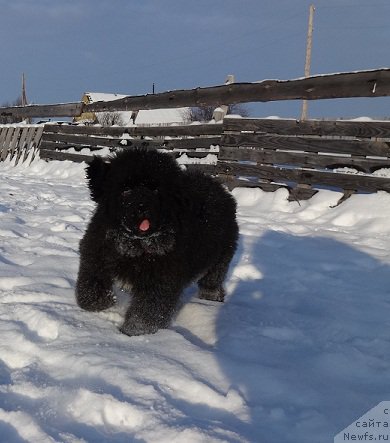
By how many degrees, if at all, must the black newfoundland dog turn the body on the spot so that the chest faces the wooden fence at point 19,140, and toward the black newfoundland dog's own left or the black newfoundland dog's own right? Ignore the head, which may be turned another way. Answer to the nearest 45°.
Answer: approximately 135° to the black newfoundland dog's own right

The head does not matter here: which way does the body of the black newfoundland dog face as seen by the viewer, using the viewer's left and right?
facing the viewer and to the left of the viewer

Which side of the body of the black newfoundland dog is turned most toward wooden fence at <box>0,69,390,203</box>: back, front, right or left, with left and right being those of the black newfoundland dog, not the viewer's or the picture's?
back
